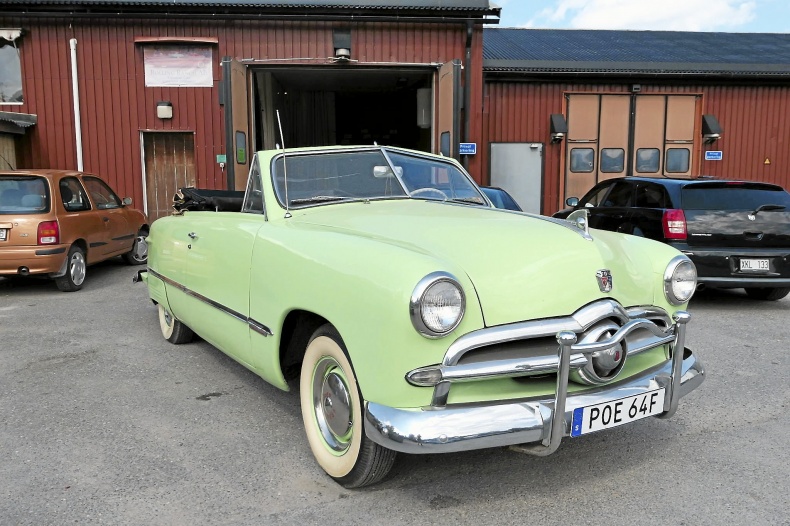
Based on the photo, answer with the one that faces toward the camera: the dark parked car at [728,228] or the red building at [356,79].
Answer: the red building

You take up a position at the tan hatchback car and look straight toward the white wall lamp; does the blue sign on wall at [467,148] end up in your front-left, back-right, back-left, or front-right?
front-right

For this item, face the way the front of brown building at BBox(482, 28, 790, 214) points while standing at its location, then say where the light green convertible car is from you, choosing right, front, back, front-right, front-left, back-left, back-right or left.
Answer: front

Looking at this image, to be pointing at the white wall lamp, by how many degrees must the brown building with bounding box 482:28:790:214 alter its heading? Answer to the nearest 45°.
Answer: approximately 45° to its right

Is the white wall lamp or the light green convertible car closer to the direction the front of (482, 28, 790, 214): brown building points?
the light green convertible car

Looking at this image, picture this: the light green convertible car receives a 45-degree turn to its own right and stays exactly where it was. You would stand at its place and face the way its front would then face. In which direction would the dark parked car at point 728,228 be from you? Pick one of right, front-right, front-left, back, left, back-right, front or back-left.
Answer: back-left

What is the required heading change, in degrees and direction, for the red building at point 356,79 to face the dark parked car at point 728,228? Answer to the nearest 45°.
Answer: approximately 45° to its left

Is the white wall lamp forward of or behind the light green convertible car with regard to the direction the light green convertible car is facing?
behind

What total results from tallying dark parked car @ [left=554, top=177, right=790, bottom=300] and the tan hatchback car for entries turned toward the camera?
0

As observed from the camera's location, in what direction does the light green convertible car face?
facing the viewer and to the right of the viewer

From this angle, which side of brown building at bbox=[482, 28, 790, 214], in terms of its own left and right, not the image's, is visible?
front

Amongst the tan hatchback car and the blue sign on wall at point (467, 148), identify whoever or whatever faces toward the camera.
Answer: the blue sign on wall

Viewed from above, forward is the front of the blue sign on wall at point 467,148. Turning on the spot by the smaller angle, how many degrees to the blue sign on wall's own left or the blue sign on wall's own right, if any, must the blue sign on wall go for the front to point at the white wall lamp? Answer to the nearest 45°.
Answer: approximately 90° to the blue sign on wall's own right

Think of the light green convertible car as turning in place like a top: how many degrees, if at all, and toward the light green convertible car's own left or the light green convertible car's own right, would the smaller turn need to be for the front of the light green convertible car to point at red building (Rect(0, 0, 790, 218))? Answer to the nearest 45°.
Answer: approximately 135° to the light green convertible car's own left

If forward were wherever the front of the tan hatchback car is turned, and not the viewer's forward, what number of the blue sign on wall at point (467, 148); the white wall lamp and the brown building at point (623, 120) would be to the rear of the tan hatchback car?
0

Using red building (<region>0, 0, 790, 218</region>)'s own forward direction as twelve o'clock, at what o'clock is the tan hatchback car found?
The tan hatchback car is roughly at 1 o'clock from the red building.

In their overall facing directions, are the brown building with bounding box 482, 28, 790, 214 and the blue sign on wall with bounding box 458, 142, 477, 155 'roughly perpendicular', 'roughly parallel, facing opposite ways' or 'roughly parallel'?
roughly parallel

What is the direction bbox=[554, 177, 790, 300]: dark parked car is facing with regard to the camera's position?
facing away from the viewer and to the left of the viewer

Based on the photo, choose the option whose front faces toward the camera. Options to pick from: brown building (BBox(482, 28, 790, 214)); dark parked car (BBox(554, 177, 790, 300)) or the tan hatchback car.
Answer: the brown building

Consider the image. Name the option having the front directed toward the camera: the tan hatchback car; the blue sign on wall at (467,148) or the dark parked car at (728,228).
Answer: the blue sign on wall
